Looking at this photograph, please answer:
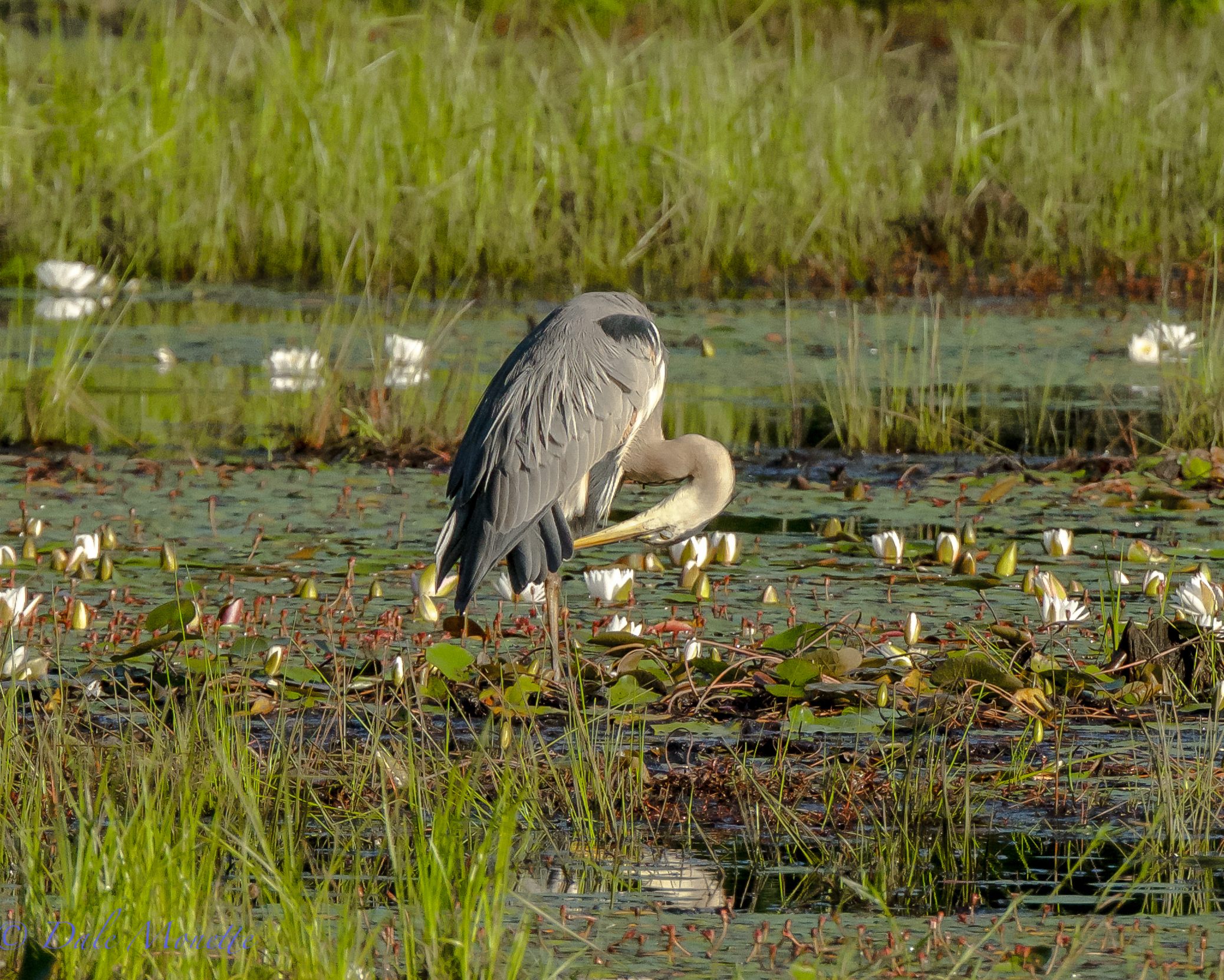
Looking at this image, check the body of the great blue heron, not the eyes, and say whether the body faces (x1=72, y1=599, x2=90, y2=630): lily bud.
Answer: no

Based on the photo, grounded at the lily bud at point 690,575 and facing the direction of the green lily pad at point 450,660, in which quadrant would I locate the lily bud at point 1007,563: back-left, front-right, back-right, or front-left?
back-left

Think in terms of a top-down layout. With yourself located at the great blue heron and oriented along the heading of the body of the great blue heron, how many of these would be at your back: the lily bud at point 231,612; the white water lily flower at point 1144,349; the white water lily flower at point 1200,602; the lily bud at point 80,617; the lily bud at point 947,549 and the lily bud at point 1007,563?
2

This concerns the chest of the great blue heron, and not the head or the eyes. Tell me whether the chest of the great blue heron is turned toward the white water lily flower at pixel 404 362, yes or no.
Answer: no

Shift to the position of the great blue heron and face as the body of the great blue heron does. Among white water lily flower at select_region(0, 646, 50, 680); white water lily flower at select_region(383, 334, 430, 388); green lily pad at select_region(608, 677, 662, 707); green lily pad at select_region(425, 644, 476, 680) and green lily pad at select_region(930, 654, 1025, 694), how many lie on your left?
1

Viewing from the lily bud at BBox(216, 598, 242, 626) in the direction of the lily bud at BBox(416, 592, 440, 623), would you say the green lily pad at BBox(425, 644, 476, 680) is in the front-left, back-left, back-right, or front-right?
front-right

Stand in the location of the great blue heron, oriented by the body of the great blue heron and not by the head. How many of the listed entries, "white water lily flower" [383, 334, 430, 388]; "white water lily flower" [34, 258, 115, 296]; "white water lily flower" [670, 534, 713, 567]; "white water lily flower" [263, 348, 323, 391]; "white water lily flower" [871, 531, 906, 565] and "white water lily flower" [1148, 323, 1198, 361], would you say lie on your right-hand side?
0

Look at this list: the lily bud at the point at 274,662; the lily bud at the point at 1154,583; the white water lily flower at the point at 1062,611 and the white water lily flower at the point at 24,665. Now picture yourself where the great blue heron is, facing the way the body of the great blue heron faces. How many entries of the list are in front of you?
2

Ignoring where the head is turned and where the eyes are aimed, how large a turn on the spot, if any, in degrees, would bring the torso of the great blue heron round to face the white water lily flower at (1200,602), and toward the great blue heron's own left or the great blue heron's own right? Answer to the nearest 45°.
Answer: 0° — it already faces it

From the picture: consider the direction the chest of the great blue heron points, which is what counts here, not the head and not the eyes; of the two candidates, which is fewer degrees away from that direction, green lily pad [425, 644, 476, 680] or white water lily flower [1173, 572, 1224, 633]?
the white water lily flower

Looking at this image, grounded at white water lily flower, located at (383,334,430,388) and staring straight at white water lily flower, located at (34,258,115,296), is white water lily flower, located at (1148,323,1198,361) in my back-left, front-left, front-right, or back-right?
back-right

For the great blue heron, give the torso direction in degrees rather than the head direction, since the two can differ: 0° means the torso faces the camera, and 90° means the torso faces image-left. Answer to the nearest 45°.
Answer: approximately 270°

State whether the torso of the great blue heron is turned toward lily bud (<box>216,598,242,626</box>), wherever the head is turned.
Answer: no

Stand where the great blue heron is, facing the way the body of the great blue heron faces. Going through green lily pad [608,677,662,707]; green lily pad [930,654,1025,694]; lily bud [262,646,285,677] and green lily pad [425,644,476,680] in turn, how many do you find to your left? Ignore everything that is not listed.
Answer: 0

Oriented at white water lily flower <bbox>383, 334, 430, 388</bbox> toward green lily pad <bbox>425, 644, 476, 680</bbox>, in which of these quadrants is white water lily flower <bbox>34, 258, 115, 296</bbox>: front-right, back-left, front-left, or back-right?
back-right

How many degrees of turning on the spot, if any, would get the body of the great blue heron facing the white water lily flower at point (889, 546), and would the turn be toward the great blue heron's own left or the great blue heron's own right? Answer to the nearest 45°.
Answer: approximately 45° to the great blue heron's own left

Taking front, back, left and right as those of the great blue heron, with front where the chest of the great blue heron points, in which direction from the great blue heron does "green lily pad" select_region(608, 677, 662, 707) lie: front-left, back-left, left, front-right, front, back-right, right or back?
right

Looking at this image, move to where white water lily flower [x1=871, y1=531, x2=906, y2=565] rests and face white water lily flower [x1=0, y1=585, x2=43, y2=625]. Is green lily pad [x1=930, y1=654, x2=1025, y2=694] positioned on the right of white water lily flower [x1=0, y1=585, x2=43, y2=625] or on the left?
left
